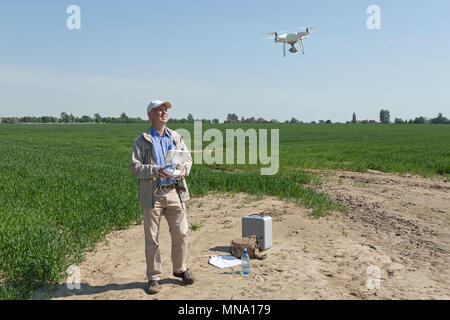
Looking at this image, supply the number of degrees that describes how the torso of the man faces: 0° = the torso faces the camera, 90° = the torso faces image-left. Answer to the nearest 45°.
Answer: approximately 315°

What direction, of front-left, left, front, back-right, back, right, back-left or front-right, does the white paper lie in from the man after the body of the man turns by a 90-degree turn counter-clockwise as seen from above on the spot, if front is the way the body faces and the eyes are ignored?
front

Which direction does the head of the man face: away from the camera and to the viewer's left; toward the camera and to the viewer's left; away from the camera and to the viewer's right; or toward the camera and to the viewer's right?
toward the camera and to the viewer's right

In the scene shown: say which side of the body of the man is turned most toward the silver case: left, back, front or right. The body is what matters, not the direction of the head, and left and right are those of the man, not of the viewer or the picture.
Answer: left
